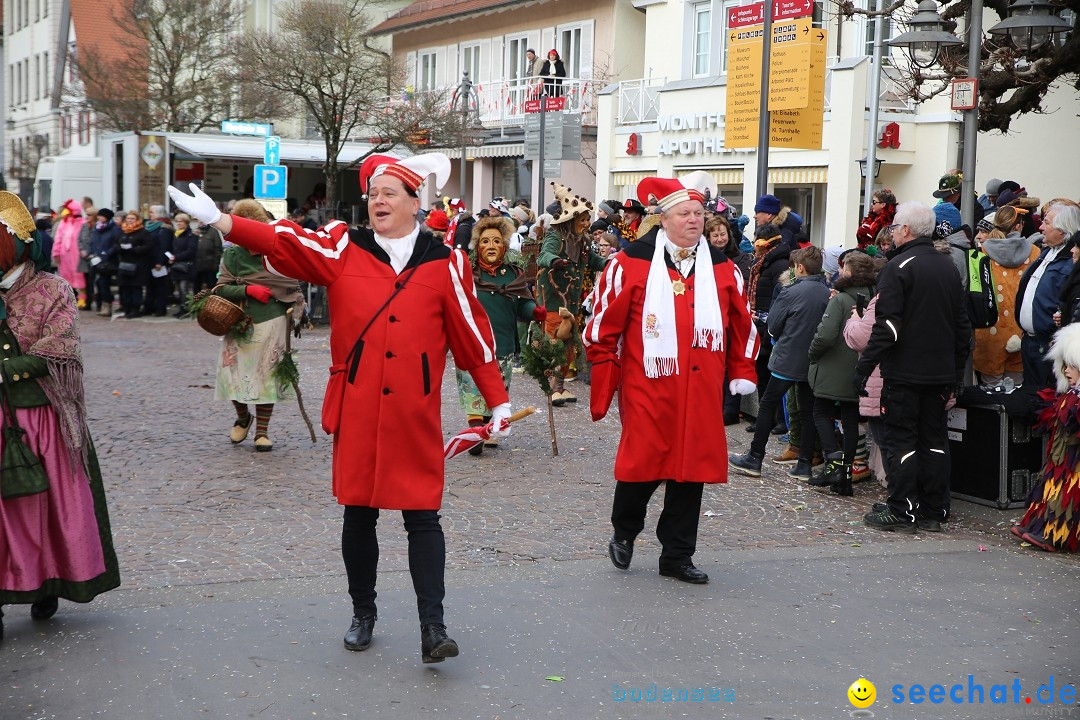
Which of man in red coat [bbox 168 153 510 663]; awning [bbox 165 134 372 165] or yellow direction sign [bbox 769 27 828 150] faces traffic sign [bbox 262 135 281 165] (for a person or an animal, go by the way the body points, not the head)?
the awning

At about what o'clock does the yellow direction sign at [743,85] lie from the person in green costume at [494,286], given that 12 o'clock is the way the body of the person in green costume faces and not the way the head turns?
The yellow direction sign is roughly at 7 o'clock from the person in green costume.

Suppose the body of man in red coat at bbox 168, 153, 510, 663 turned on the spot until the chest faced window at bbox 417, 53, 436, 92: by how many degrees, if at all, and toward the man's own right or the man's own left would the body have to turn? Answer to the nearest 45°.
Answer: approximately 180°

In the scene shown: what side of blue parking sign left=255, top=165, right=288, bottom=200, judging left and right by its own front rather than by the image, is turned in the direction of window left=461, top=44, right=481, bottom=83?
back

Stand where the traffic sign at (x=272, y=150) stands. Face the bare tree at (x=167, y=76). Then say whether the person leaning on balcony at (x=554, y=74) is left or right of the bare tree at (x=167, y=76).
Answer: right
